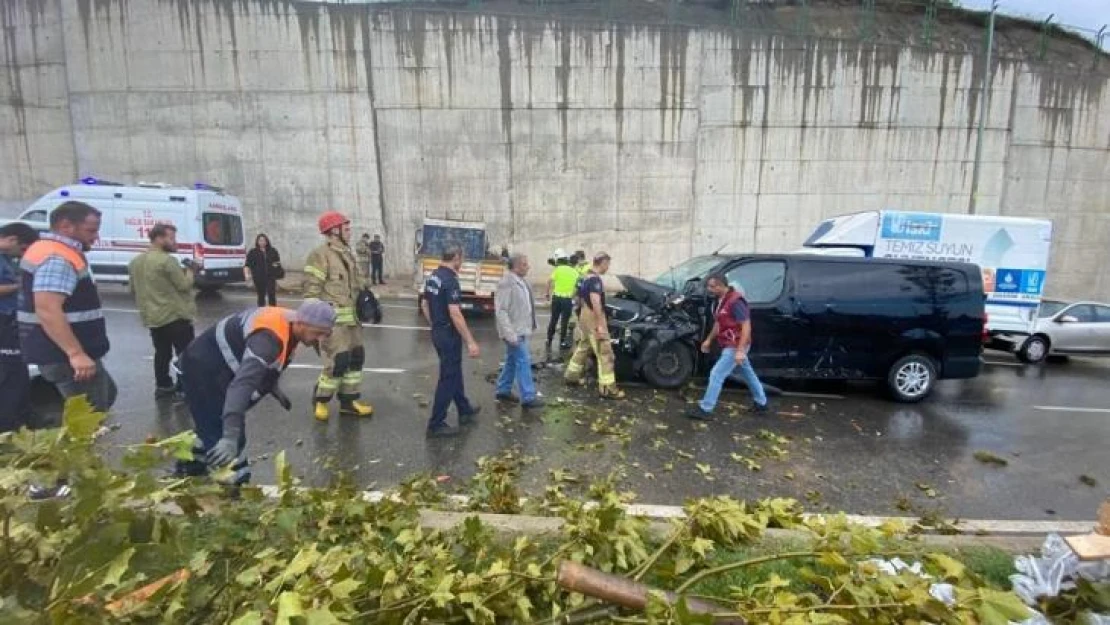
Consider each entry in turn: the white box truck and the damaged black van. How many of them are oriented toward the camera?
0

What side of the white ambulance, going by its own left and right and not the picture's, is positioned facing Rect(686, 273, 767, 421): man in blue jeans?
back

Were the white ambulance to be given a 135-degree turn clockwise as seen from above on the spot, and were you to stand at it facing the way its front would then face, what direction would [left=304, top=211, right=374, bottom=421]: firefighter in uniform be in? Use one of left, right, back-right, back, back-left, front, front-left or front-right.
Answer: right

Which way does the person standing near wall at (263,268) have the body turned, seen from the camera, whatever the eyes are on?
toward the camera

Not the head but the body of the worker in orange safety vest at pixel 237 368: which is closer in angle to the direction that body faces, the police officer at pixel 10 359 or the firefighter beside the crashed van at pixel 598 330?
the firefighter beside the crashed van

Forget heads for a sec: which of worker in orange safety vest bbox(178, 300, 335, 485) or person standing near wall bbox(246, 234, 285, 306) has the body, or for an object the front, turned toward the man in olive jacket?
the person standing near wall

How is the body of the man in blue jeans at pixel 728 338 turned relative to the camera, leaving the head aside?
to the viewer's left

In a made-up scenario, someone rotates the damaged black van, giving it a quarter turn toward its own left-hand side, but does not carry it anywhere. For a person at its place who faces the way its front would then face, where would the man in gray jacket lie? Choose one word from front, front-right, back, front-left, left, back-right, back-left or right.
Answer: front-right

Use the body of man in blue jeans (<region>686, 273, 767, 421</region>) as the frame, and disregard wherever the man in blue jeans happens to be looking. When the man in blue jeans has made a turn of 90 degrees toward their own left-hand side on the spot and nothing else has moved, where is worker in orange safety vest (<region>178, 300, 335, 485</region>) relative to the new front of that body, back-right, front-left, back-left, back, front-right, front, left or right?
front-right

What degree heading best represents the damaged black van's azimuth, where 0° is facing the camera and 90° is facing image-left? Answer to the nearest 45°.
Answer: approximately 90°

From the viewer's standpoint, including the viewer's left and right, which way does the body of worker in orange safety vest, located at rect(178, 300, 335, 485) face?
facing to the right of the viewer
